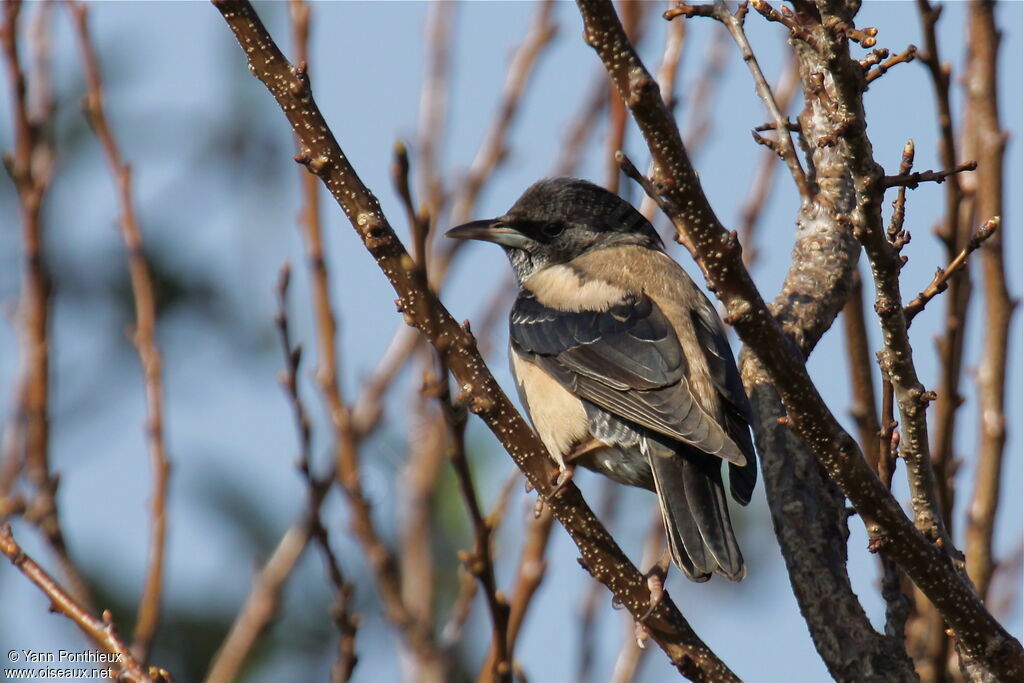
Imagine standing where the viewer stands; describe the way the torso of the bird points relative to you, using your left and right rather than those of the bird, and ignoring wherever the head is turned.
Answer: facing away from the viewer and to the left of the viewer

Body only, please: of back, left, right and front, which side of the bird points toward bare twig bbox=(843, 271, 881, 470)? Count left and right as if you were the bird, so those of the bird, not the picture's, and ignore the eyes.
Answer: right

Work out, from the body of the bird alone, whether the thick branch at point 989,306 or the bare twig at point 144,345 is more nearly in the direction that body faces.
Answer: the bare twig

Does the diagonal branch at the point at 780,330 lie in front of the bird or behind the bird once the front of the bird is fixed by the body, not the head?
behind
